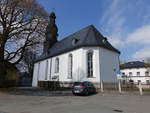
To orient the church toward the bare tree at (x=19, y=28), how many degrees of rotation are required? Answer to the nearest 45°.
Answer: approximately 90° to its left

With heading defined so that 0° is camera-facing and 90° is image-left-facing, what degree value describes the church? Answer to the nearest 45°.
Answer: approximately 135°
